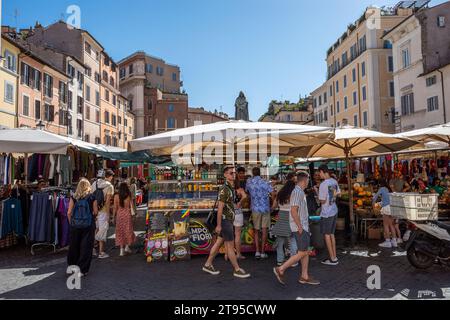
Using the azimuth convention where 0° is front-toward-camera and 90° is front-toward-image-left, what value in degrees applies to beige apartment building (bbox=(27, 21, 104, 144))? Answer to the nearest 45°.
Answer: approximately 315°

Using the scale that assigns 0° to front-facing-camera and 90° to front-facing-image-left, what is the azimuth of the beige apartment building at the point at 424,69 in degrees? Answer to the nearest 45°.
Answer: approximately 45°

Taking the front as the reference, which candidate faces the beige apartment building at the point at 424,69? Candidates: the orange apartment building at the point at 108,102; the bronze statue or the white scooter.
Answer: the orange apartment building at the point at 108,102

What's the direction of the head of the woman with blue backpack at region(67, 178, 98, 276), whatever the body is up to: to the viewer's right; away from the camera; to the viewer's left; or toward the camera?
away from the camera

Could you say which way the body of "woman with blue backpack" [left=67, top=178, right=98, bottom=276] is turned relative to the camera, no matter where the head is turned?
away from the camera

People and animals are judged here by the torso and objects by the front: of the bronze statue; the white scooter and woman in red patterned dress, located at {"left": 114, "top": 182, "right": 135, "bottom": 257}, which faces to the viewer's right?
the white scooter

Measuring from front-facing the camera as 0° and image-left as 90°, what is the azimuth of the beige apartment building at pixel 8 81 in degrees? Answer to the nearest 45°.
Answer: approximately 315°

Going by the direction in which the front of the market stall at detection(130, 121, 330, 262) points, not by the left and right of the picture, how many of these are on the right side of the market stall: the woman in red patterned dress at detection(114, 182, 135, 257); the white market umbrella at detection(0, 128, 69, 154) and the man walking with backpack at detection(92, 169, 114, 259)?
3

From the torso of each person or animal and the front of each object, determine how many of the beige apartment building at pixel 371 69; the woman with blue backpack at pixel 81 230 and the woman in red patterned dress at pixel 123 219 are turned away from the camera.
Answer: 2

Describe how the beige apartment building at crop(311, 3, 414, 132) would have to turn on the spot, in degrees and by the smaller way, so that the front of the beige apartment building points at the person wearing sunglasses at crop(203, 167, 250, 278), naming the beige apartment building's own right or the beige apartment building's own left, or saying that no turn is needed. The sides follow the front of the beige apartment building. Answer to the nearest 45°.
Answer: approximately 45° to the beige apartment building's own left

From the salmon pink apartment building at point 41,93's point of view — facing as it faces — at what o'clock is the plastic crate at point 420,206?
The plastic crate is roughly at 1 o'clock from the salmon pink apartment building.

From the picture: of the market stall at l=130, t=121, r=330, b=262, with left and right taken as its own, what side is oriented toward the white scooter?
left
